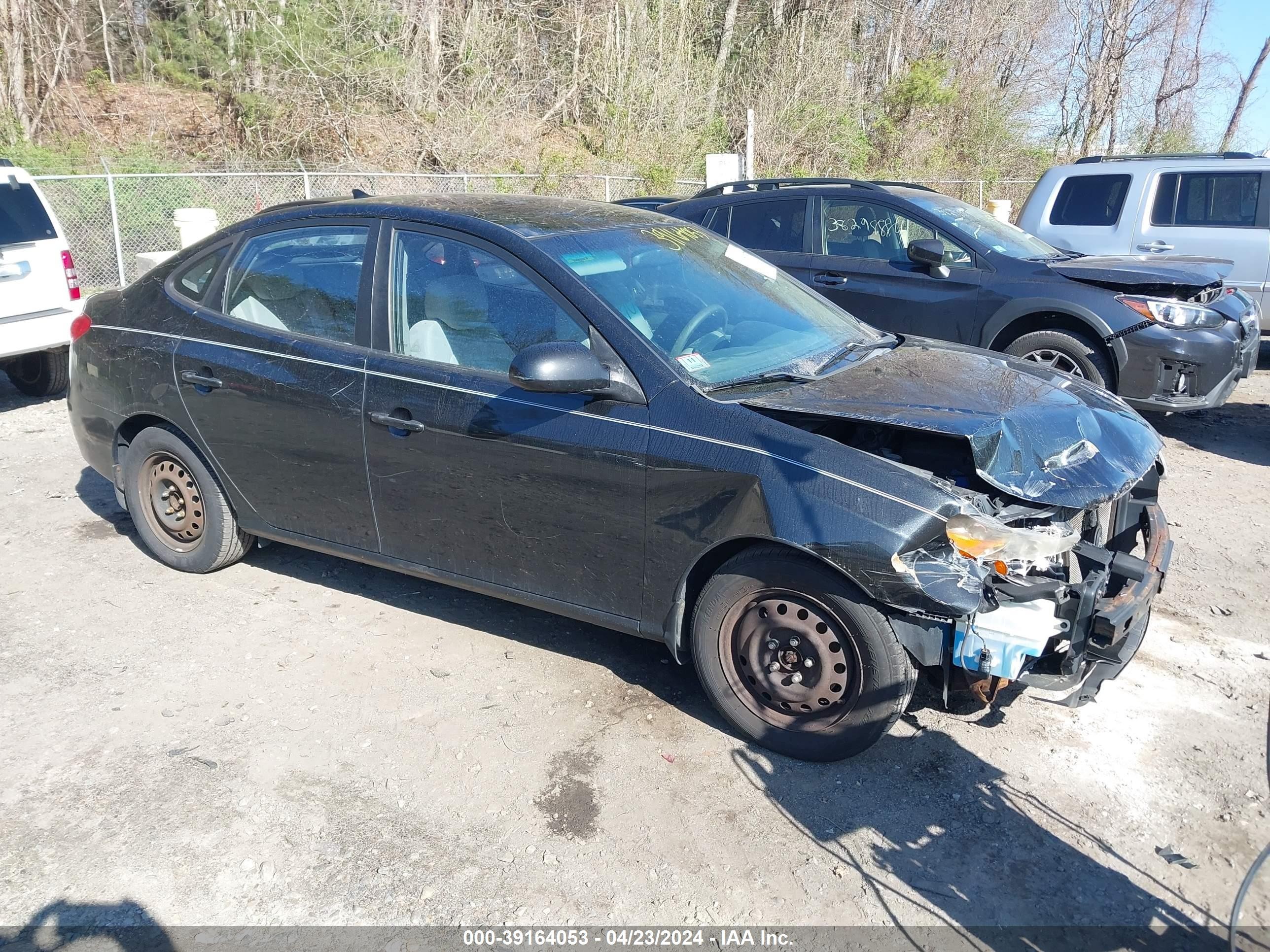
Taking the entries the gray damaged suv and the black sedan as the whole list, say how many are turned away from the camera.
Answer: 0

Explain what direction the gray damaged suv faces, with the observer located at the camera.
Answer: facing the viewer and to the right of the viewer

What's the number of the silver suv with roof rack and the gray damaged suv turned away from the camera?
0

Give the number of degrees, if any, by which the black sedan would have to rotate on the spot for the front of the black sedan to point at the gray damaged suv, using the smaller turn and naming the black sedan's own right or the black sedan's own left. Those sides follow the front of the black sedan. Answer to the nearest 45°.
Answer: approximately 90° to the black sedan's own left

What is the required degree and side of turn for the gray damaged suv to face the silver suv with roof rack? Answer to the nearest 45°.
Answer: approximately 90° to its left

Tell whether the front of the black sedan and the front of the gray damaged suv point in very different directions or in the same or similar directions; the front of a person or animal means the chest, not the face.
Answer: same or similar directions

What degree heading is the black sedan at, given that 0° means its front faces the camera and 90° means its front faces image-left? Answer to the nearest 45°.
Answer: approximately 315°

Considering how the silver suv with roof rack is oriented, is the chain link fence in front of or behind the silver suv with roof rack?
behind

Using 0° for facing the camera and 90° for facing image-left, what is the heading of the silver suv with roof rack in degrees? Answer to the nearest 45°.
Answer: approximately 270°

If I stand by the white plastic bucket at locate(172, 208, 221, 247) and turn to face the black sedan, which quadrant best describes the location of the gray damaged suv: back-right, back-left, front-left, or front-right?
front-left

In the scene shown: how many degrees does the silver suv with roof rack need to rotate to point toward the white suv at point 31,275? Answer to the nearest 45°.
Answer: approximately 135° to its right

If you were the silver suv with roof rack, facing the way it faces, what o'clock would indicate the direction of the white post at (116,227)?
The white post is roughly at 6 o'clock from the silver suv with roof rack.

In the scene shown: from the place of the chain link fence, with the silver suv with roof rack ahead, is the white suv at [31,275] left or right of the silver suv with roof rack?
right

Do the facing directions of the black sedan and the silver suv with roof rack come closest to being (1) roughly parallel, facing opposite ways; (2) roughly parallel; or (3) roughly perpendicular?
roughly parallel
